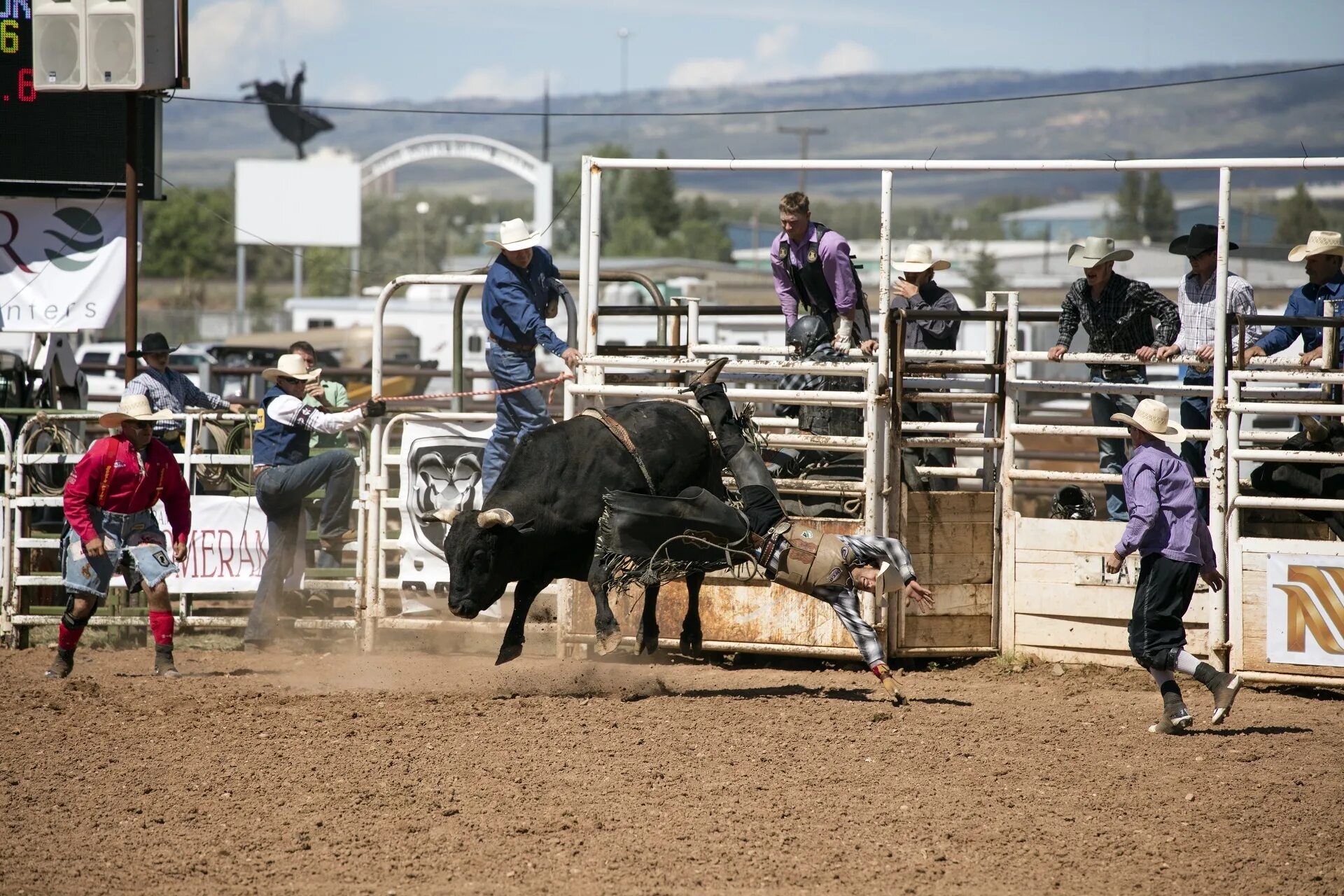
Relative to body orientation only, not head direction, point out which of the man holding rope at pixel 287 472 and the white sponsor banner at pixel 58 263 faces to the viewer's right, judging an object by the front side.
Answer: the man holding rope

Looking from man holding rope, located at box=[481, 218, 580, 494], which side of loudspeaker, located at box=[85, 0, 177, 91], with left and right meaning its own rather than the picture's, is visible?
left

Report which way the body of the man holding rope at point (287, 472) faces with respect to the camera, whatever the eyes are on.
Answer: to the viewer's right

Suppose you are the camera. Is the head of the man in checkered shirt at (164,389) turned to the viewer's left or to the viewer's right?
to the viewer's right

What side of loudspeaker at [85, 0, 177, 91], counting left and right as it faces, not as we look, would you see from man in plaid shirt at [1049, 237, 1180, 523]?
left

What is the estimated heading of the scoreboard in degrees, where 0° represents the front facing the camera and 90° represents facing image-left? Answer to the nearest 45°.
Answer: approximately 0°

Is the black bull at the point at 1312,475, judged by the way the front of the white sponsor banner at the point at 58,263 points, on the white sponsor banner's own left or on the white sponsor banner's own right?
on the white sponsor banner's own left

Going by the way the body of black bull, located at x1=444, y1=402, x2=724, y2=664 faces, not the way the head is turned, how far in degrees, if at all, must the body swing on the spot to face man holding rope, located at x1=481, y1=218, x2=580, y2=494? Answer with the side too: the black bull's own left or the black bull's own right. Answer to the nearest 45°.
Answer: approximately 135° to the black bull's own right

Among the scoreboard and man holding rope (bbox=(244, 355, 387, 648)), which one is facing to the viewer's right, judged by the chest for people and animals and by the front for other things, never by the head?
the man holding rope

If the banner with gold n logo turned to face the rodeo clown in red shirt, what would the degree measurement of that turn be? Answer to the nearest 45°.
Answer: approximately 90° to its right

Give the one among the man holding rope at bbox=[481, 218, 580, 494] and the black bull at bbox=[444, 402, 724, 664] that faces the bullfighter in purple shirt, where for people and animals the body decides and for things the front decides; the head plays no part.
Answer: the man holding rope
